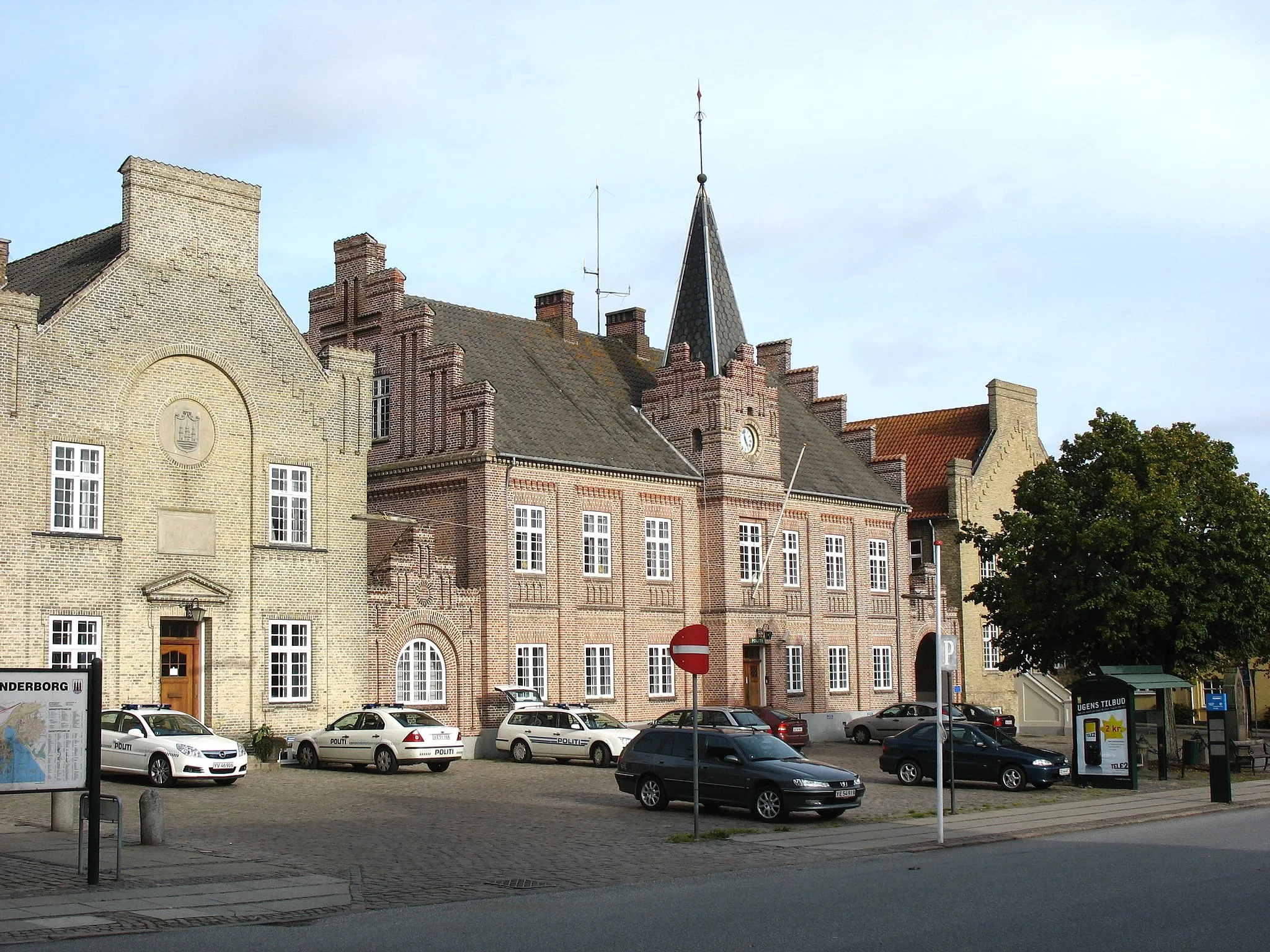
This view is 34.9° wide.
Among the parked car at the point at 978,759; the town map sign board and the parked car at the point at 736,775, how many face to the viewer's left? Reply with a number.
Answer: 0

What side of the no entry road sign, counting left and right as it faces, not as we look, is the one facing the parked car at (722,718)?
back

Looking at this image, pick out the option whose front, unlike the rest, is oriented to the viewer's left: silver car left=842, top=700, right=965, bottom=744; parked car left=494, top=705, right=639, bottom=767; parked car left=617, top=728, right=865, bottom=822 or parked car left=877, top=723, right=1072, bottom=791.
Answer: the silver car

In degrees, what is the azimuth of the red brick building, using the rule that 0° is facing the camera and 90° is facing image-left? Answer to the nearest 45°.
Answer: approximately 315°

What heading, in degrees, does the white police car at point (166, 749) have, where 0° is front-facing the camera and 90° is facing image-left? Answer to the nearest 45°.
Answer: approximately 315°

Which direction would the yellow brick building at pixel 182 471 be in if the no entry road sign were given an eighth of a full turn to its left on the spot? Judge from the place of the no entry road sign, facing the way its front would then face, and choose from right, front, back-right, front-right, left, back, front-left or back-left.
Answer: back

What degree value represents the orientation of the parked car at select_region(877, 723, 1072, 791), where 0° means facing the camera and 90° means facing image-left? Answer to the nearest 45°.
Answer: approximately 315°

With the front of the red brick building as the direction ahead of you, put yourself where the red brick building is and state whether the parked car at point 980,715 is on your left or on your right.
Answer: on your left

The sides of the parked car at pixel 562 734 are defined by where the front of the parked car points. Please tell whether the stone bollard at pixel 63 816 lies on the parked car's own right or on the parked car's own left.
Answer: on the parked car's own right

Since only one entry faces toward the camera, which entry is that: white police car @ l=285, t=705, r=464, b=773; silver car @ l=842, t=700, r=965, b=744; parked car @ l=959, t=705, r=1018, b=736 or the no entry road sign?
the no entry road sign

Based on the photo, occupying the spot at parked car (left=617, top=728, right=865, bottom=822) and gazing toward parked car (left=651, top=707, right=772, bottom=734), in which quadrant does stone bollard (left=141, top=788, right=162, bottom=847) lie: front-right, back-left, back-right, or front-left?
back-left

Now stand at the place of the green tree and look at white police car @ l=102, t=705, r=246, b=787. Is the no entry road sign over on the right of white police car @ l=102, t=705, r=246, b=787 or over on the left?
left

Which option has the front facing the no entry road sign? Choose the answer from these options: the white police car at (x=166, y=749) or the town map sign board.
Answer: the white police car

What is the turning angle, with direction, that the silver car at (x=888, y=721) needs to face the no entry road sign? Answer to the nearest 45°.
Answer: approximately 90° to its left

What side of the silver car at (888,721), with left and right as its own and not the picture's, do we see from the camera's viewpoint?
left
